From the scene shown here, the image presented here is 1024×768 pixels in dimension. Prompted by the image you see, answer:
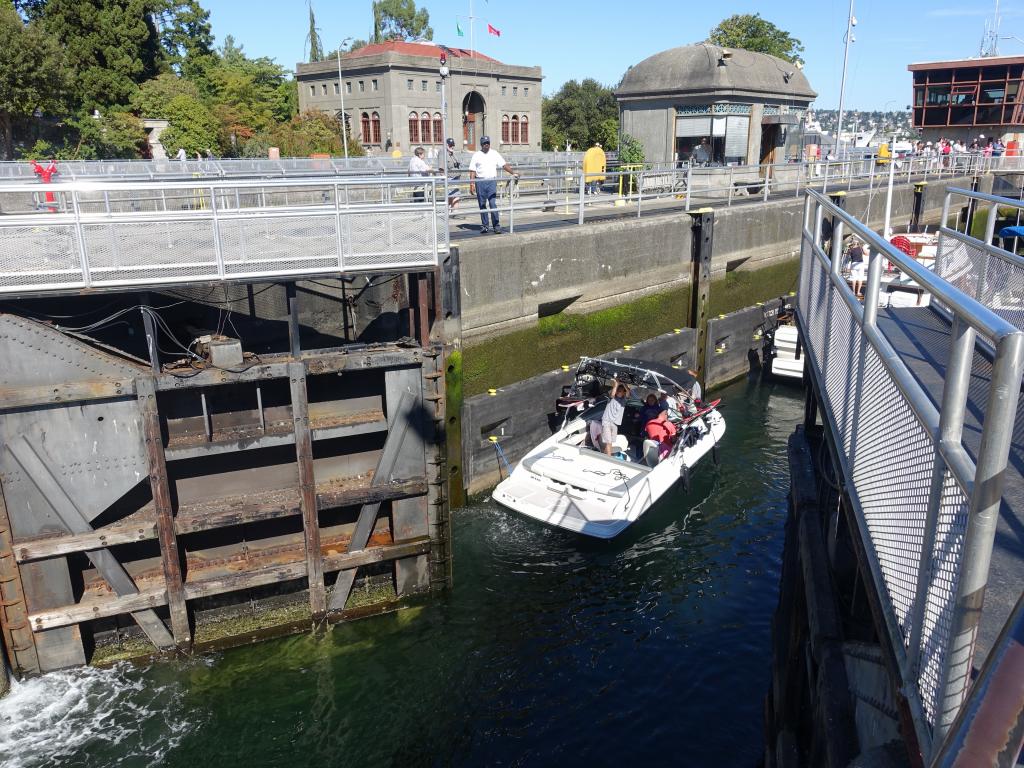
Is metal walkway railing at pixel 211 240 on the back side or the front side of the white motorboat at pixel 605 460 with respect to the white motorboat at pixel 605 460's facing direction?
on the back side
